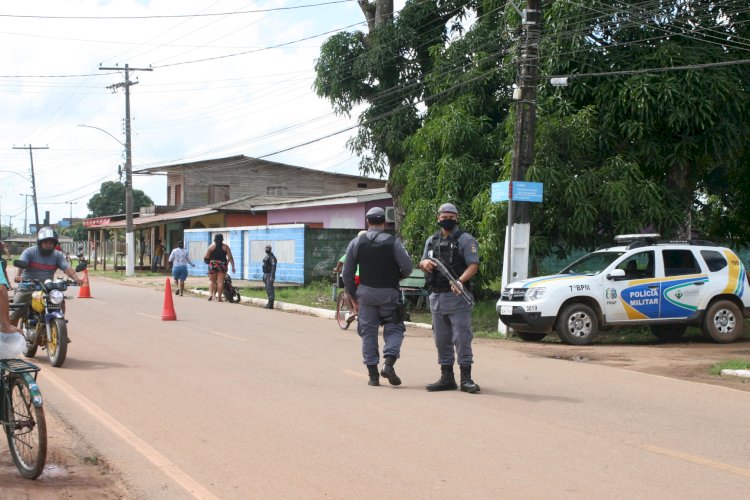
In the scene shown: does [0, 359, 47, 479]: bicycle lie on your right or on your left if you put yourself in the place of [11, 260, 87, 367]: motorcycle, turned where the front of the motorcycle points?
on your right

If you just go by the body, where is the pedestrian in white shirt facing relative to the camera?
away from the camera

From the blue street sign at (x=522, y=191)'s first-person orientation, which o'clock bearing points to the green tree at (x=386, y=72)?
The green tree is roughly at 5 o'clock from the blue street sign.

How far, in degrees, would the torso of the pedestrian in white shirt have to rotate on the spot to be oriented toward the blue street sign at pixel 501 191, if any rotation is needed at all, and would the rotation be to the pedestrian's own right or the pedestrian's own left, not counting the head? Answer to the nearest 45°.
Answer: approximately 135° to the pedestrian's own right

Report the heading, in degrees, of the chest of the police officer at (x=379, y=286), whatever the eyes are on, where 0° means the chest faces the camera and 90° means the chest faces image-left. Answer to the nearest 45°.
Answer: approximately 180°

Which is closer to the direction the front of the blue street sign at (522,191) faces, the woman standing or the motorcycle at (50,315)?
the motorcycle

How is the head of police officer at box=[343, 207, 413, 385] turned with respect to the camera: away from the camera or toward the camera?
away from the camera

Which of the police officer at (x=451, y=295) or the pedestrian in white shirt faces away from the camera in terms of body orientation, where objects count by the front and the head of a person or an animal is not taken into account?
the pedestrian in white shirt
